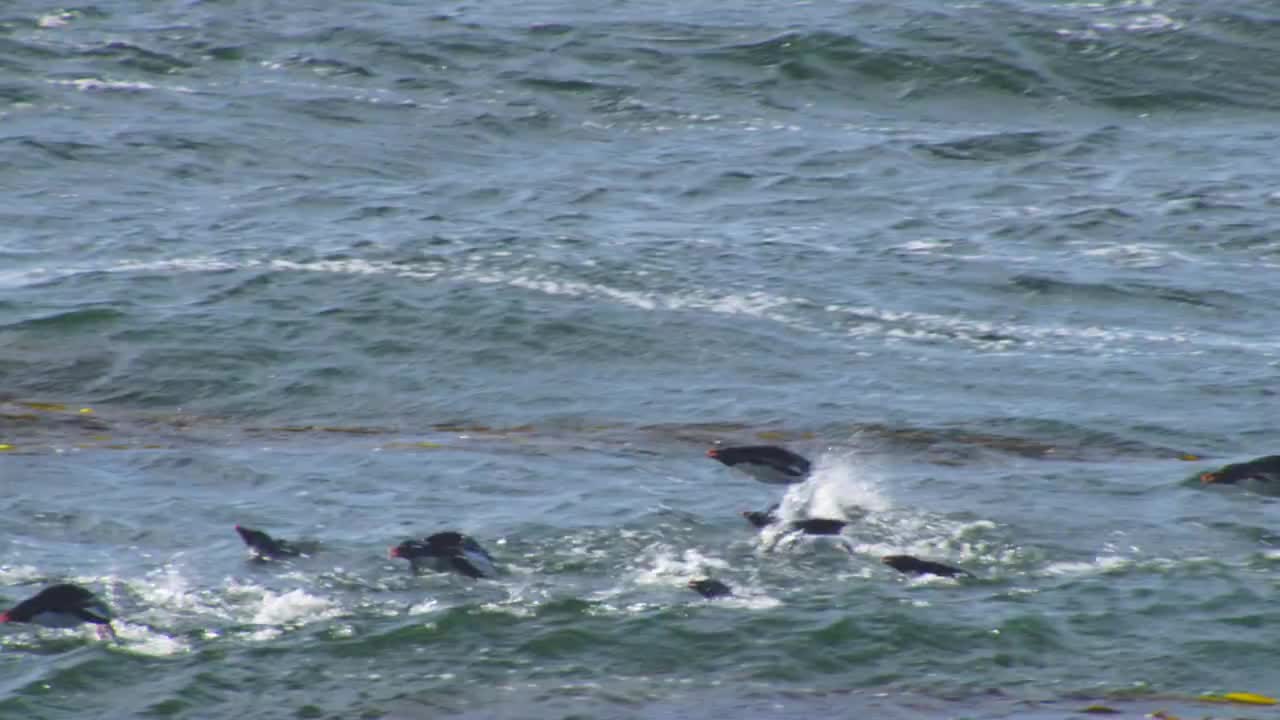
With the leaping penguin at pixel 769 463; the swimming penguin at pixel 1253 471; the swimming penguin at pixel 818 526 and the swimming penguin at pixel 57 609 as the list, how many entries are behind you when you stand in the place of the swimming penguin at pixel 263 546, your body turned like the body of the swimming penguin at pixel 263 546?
3

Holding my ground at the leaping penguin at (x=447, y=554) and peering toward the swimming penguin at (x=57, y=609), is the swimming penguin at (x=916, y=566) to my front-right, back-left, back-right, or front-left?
back-left

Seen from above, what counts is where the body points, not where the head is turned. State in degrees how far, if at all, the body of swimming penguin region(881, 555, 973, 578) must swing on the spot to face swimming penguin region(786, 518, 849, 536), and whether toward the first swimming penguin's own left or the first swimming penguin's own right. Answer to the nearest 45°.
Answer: approximately 45° to the first swimming penguin's own right

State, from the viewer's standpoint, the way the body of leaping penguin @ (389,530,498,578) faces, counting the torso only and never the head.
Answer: to the viewer's left

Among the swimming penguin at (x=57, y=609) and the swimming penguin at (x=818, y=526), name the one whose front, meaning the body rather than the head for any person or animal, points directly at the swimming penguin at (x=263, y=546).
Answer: the swimming penguin at (x=818, y=526)

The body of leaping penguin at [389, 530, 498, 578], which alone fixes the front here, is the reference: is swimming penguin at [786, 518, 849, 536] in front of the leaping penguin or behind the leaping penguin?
behind

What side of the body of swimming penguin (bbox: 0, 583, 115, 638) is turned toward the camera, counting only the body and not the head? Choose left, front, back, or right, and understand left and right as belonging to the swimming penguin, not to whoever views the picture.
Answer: left

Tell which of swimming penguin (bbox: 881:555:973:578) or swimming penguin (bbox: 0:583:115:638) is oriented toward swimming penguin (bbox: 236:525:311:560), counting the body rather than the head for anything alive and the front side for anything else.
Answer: the swimming penguin (bbox: 881:555:973:578)

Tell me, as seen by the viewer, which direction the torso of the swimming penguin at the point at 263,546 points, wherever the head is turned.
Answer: to the viewer's left

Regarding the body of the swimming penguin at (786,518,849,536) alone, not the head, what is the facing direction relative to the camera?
to the viewer's left

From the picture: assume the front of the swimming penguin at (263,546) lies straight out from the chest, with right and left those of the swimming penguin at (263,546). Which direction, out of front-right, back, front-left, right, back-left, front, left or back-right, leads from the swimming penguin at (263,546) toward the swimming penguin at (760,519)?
back

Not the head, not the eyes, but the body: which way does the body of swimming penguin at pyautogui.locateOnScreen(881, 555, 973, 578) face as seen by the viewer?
to the viewer's left
